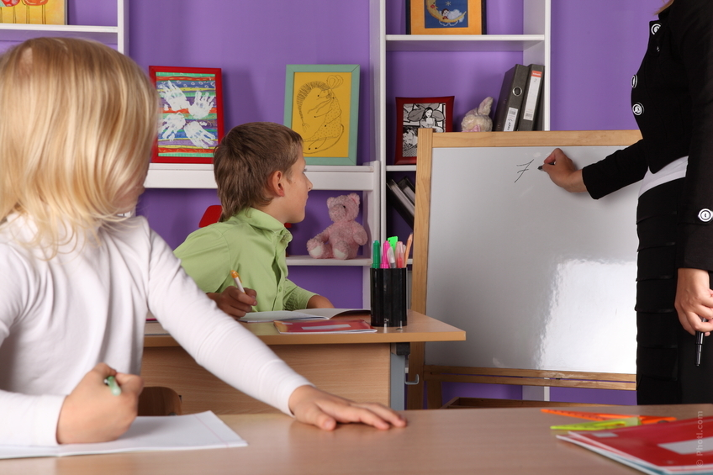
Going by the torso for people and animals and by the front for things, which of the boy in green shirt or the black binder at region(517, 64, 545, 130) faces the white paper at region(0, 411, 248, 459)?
the black binder

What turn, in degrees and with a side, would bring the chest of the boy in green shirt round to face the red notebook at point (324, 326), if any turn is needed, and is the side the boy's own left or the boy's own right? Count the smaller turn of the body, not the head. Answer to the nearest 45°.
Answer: approximately 90° to the boy's own right

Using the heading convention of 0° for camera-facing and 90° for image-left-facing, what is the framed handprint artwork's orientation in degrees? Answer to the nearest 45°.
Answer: approximately 0°

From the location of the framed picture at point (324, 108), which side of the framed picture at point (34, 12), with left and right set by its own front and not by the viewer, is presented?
left

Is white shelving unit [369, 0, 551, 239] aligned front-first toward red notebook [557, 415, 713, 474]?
yes

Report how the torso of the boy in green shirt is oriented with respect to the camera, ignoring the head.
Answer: to the viewer's right
